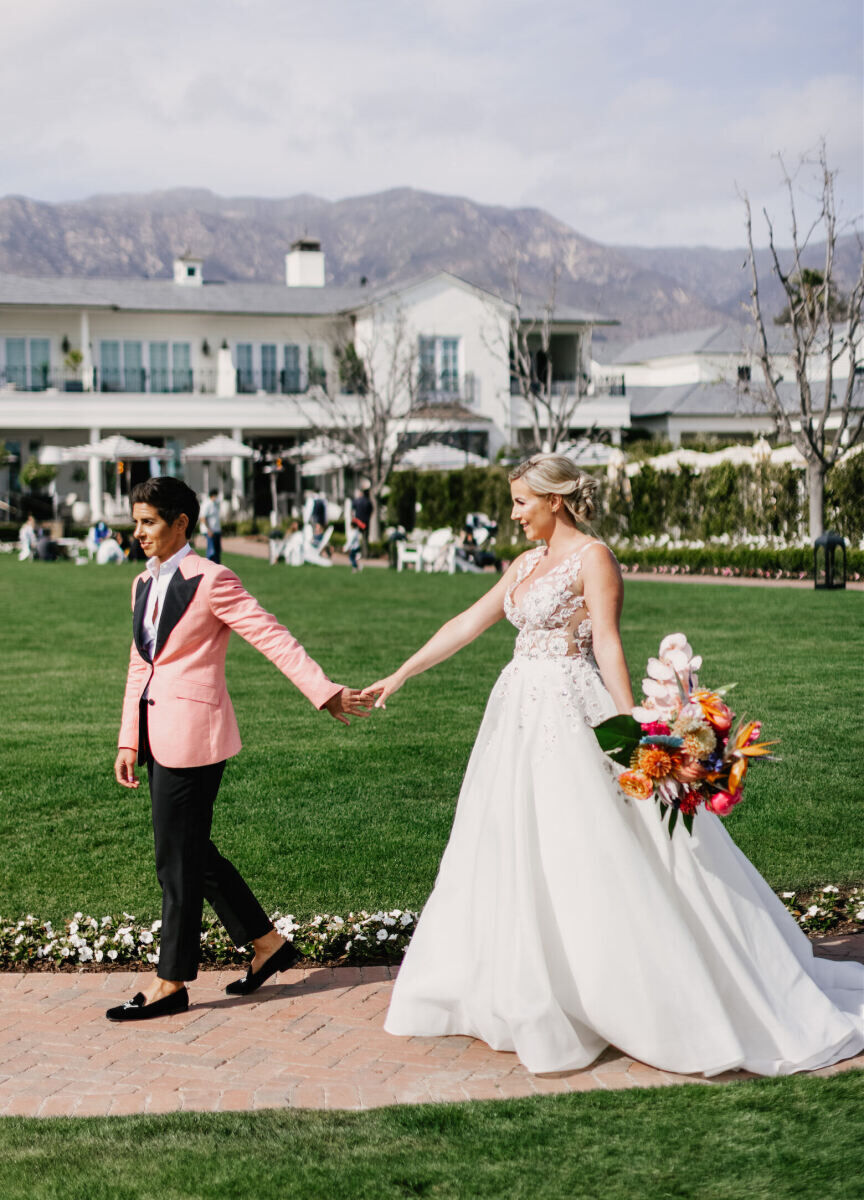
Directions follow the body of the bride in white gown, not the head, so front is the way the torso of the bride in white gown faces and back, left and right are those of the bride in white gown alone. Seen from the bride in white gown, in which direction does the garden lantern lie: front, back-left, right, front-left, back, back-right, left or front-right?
back-right

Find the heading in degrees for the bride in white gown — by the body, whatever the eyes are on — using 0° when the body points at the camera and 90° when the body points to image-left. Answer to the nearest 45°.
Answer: approximately 45°

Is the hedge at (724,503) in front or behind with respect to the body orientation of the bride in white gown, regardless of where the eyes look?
behind

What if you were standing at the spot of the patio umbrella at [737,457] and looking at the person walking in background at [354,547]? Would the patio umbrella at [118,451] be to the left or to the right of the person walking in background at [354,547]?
right

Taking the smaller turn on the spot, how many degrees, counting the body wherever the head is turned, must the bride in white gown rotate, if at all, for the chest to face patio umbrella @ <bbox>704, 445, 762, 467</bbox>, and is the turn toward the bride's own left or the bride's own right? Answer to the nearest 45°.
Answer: approximately 135° to the bride's own right

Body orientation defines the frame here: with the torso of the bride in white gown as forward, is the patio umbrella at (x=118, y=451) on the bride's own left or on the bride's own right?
on the bride's own right

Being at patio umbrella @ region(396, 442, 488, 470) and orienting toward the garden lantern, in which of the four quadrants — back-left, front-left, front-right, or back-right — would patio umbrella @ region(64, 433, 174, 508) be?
back-right

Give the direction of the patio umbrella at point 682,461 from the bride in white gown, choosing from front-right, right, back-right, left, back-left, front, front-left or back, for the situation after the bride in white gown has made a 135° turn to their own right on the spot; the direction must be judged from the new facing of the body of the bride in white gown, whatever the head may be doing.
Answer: front

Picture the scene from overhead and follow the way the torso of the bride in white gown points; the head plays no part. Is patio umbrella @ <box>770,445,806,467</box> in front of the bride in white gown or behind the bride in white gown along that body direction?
behind

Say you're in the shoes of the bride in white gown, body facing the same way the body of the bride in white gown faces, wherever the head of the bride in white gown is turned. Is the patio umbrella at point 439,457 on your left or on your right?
on your right
